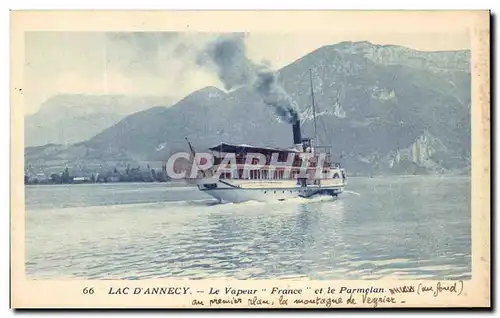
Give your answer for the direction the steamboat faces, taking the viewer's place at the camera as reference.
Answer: facing away from the viewer and to the right of the viewer

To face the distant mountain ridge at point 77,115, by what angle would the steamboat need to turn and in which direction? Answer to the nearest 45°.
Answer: approximately 135° to its left
